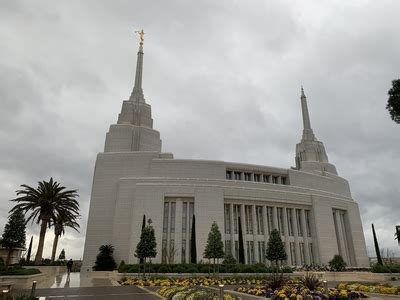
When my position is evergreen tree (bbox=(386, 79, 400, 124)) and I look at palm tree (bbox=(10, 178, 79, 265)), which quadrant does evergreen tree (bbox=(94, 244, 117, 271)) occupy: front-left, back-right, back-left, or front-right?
front-right

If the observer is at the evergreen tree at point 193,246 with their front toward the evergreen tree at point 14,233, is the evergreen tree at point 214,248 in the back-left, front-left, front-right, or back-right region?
back-left

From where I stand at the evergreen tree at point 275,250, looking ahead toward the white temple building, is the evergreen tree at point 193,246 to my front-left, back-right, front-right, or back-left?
front-left

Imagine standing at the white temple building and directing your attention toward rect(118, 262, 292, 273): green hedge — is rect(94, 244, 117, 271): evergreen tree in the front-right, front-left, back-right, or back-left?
front-right
